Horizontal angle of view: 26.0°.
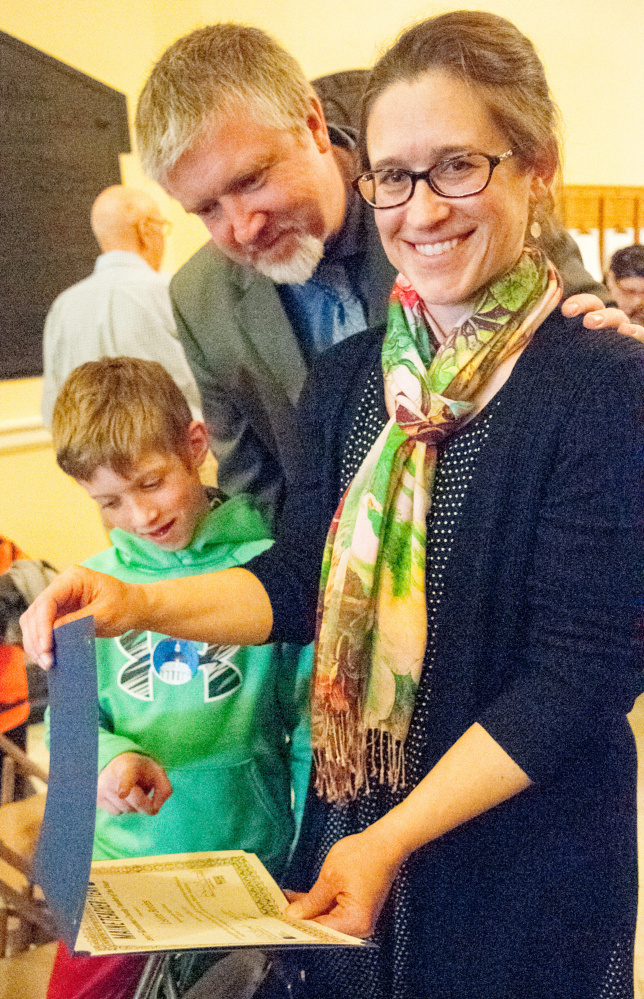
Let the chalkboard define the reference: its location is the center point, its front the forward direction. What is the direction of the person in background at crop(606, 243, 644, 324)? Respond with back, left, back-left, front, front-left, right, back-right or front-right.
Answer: front

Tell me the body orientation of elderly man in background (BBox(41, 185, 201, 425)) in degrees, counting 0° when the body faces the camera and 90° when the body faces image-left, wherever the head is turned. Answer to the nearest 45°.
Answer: approximately 225°

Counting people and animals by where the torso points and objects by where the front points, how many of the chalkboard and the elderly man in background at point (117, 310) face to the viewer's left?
0

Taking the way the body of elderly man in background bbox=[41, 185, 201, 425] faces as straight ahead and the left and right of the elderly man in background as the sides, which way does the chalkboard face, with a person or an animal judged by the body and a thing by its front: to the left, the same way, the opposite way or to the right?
to the right

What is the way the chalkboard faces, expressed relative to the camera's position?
facing the viewer and to the right of the viewer
